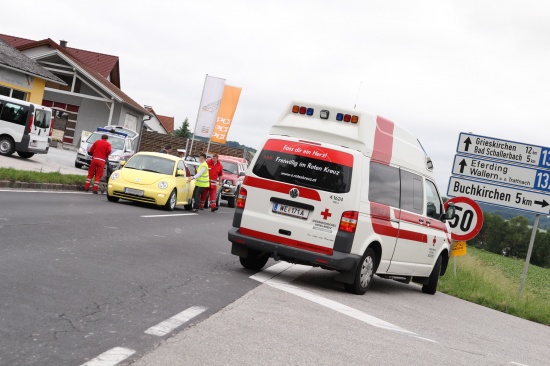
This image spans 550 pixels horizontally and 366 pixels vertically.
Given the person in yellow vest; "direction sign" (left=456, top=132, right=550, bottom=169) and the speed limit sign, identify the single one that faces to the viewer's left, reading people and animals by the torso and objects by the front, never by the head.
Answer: the person in yellow vest

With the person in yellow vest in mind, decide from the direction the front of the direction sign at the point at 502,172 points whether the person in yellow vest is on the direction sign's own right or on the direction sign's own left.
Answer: on the direction sign's own right

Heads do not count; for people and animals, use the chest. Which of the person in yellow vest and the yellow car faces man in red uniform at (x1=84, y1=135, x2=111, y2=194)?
the person in yellow vest

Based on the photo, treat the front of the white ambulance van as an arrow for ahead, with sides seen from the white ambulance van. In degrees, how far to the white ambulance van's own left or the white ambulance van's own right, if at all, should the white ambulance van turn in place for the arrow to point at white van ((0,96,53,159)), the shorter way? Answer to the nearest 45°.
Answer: approximately 90° to the white ambulance van's own left

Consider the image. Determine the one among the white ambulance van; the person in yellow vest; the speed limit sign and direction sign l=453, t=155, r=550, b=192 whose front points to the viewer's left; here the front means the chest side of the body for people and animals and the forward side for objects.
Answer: the person in yellow vest
